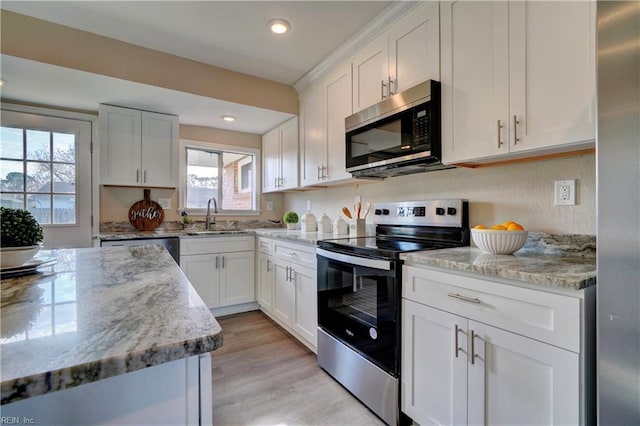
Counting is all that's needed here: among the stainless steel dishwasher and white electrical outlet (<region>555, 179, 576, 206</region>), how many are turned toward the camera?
2

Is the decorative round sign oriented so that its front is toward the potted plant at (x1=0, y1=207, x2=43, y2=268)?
yes

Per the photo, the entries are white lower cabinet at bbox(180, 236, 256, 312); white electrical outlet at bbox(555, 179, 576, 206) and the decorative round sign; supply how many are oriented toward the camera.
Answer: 3

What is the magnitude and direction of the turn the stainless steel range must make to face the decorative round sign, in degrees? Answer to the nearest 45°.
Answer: approximately 45° to its right

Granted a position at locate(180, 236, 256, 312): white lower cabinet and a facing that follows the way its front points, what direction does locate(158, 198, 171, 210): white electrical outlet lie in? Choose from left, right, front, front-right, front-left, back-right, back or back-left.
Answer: back-right

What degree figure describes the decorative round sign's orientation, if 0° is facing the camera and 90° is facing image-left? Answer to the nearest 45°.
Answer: approximately 0°

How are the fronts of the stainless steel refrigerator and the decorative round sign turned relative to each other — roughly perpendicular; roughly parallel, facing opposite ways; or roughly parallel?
roughly perpendicular
